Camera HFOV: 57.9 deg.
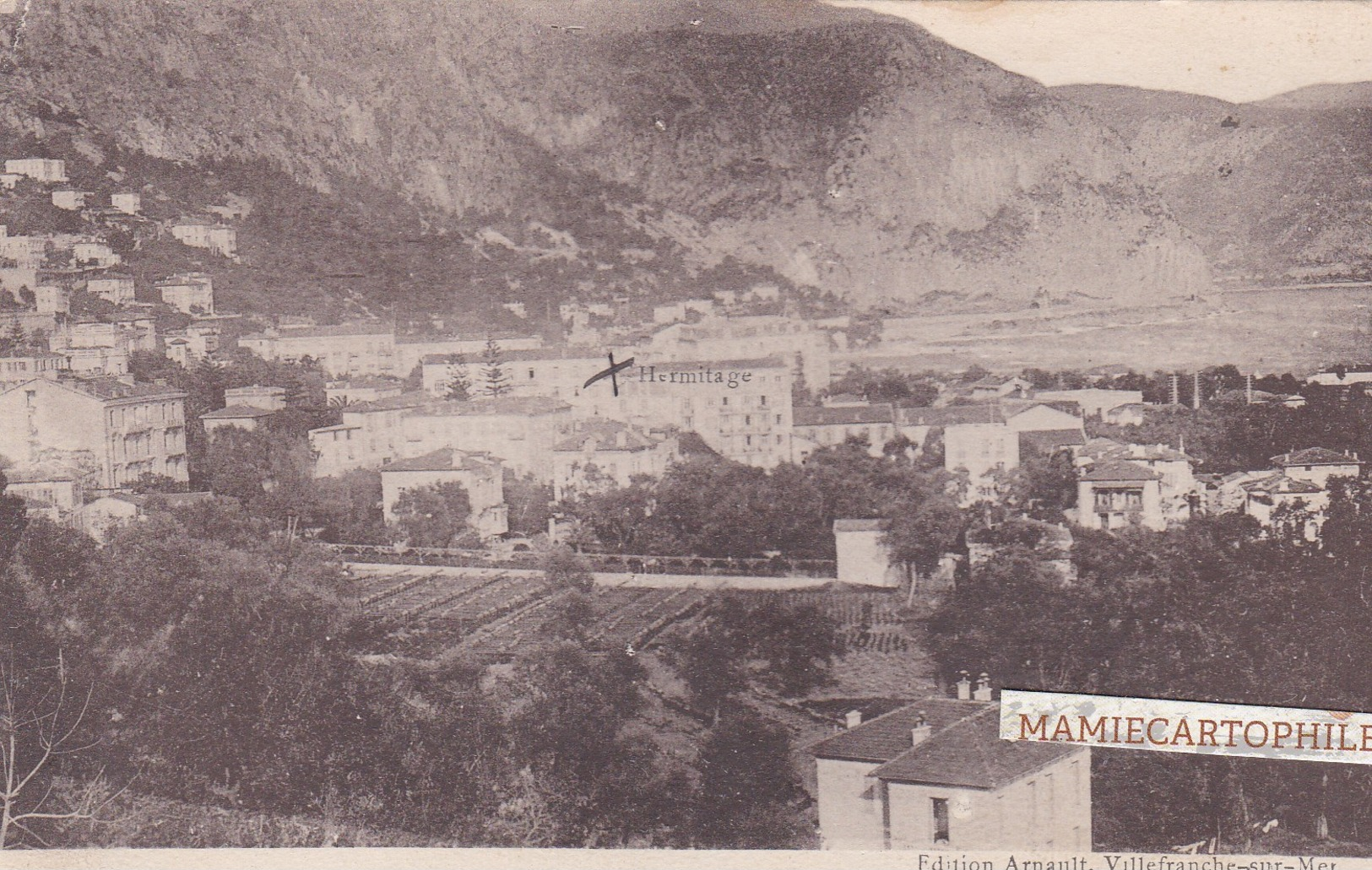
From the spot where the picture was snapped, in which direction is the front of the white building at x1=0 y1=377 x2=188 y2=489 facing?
facing the viewer and to the right of the viewer

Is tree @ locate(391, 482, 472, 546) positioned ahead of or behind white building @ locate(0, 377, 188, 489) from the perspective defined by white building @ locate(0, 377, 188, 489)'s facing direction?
ahead
